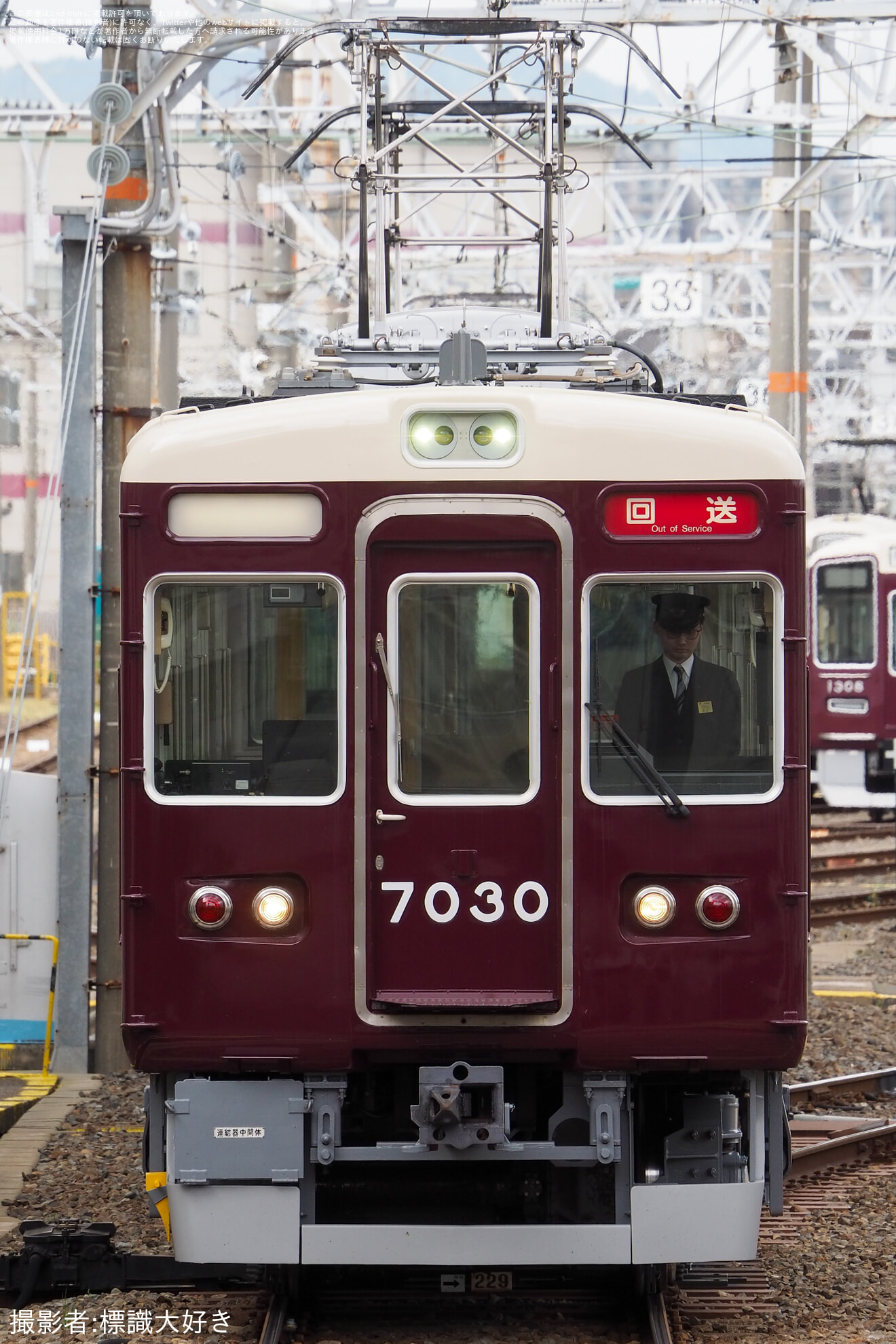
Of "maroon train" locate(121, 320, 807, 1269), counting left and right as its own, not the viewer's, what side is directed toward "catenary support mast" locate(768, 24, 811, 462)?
back

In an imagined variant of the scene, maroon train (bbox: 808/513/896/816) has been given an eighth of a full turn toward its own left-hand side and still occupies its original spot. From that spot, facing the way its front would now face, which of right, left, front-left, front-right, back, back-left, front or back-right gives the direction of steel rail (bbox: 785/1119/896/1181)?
front-right

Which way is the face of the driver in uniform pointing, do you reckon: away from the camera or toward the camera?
toward the camera

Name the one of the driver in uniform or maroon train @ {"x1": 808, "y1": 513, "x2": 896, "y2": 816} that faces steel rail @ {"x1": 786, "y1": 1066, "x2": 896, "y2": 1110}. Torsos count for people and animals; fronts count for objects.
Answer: the maroon train

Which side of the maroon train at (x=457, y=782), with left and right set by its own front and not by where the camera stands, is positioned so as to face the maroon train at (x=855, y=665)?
back

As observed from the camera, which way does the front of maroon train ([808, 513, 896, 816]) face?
facing the viewer

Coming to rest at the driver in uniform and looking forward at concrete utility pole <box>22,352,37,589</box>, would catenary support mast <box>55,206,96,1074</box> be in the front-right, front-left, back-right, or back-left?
front-left

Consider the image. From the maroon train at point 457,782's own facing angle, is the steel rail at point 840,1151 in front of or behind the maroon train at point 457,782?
behind

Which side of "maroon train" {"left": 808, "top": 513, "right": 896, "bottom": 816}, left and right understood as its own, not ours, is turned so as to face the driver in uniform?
front

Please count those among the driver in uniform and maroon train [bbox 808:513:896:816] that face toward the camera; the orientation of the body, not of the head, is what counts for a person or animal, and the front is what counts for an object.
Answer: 2

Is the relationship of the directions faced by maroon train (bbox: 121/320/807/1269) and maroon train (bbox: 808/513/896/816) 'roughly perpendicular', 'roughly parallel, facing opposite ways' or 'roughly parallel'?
roughly parallel

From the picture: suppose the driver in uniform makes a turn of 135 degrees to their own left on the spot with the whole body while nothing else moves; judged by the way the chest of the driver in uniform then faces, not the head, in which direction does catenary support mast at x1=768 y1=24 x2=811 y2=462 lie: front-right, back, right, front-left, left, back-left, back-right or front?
front-left

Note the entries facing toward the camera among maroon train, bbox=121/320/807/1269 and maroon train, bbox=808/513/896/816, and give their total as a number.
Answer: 2

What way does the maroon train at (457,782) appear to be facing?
toward the camera
